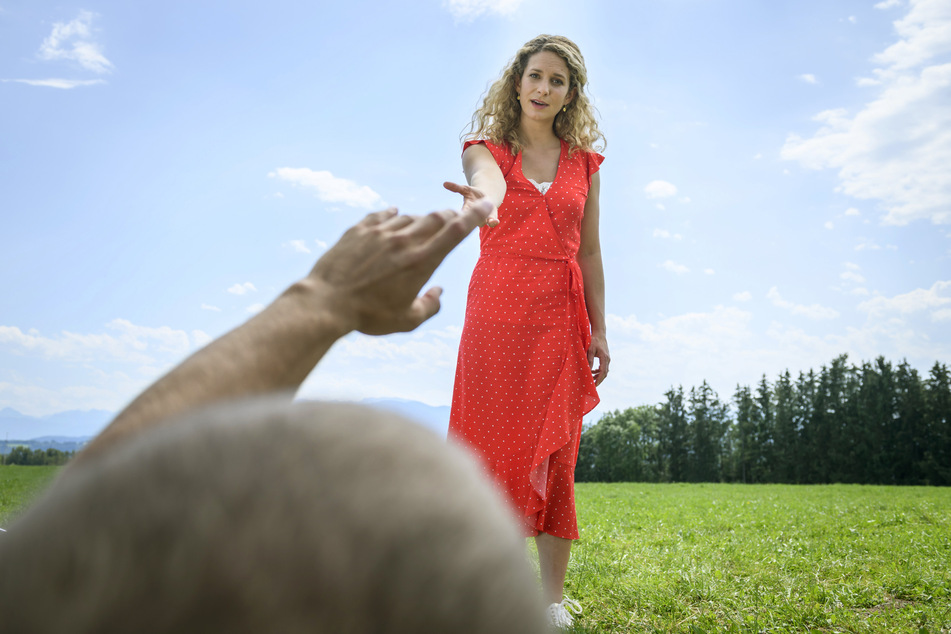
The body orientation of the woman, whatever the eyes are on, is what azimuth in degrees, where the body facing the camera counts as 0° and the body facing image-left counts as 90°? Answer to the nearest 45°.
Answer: approximately 0°
